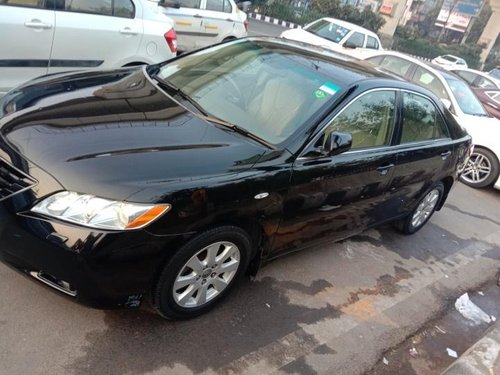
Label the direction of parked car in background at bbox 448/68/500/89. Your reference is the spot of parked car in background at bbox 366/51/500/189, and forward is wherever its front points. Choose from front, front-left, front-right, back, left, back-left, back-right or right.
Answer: back-left

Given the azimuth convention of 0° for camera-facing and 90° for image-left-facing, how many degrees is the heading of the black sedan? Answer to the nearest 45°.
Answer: approximately 45°

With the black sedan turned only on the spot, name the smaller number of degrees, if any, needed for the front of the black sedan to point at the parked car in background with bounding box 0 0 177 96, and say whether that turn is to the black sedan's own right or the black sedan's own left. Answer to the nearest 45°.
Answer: approximately 90° to the black sedan's own right

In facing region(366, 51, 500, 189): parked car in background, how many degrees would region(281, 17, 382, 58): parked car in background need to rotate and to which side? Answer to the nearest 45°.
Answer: approximately 90° to its left

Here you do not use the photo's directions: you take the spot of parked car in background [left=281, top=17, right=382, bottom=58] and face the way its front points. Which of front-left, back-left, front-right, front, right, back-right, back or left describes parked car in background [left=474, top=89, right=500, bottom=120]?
back-left

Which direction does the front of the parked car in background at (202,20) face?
to the viewer's left
